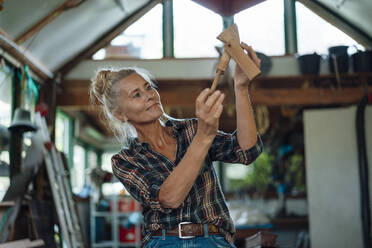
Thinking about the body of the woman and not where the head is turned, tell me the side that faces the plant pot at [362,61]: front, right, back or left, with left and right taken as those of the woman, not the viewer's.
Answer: left

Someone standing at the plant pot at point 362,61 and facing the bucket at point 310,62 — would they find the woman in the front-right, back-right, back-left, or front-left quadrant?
front-left

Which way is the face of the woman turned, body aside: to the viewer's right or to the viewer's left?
to the viewer's right

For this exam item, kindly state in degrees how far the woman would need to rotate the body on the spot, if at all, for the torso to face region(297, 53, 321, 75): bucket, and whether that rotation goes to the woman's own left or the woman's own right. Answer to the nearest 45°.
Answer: approximately 135° to the woman's own left

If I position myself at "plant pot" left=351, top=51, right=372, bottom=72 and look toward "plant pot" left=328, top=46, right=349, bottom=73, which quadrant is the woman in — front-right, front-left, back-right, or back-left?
front-left

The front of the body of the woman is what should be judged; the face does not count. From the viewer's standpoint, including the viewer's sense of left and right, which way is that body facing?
facing the viewer and to the right of the viewer

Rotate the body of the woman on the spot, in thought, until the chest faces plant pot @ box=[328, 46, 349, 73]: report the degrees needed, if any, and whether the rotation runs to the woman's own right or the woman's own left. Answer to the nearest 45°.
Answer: approximately 90° to the woman's own left

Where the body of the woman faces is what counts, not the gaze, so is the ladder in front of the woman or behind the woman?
behind
